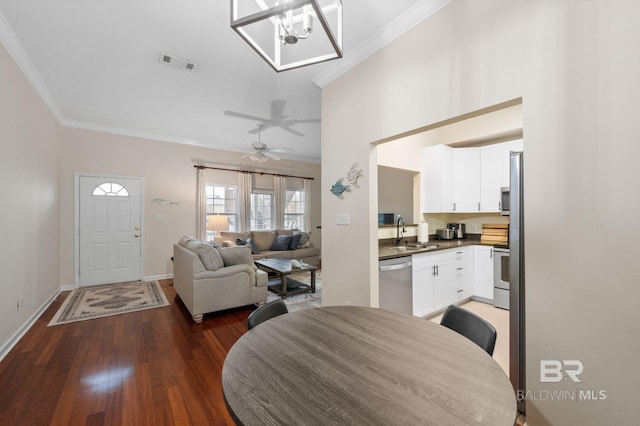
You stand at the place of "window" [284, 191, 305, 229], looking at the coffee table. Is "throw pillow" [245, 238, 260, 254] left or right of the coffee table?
right

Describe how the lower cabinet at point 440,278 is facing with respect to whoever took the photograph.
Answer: facing the viewer and to the right of the viewer

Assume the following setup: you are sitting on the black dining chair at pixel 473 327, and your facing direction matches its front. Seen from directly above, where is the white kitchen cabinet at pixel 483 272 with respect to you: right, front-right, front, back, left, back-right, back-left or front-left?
back-right

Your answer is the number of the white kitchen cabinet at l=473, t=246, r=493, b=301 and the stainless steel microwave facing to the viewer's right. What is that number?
0

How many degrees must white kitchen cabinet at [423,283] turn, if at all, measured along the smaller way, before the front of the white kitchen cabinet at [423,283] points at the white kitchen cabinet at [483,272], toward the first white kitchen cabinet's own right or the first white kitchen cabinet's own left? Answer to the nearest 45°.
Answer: approximately 90° to the first white kitchen cabinet's own left

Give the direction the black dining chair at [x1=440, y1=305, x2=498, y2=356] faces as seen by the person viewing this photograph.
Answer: facing the viewer and to the left of the viewer

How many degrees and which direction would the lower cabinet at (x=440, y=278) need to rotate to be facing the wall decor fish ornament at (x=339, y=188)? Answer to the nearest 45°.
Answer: approximately 90° to its right

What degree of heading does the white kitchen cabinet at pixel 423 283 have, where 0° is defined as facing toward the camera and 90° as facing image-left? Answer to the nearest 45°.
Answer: approximately 315°

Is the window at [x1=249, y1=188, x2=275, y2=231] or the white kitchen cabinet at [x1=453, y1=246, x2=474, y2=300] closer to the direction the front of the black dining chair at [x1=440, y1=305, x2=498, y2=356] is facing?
the window

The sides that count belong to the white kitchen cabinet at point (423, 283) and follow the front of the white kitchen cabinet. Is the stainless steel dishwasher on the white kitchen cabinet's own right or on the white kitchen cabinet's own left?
on the white kitchen cabinet's own right
